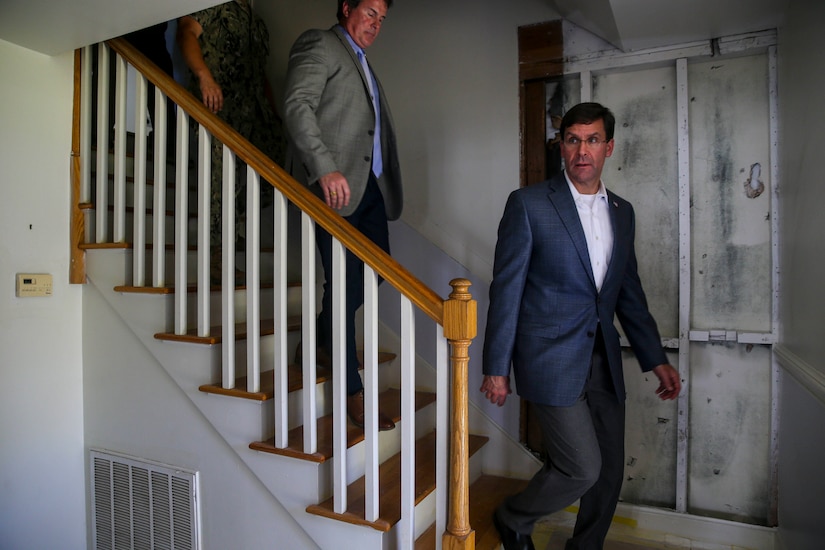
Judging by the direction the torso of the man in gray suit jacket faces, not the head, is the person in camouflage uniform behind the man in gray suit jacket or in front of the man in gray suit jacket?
behind

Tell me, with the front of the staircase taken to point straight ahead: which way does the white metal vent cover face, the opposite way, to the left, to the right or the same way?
to the right

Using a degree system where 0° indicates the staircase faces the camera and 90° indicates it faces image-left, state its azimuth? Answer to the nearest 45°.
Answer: approximately 315°

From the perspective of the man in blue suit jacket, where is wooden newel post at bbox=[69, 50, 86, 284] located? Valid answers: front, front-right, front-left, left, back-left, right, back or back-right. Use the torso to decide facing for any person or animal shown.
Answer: back-right
